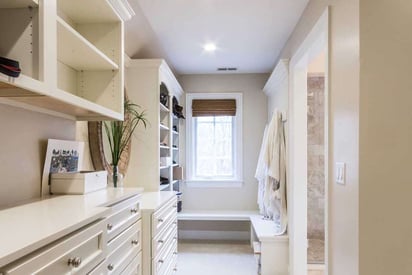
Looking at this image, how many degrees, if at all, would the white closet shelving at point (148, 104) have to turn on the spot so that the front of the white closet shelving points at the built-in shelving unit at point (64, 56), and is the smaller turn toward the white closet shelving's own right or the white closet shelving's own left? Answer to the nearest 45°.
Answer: approximately 90° to the white closet shelving's own right

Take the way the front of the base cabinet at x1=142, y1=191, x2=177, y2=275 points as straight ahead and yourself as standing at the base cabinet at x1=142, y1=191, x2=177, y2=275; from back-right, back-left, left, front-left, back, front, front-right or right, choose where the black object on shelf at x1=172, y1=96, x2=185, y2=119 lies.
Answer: left

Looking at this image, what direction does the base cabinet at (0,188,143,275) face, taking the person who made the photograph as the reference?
facing the viewer and to the right of the viewer

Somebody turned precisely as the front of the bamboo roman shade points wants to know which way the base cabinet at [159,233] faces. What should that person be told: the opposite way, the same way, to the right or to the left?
to the left

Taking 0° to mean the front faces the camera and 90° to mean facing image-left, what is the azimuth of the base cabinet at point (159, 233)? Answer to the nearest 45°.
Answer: approximately 270°

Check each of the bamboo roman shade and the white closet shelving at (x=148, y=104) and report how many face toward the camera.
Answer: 1

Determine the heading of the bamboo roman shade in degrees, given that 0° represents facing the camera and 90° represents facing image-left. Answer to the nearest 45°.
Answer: approximately 0°

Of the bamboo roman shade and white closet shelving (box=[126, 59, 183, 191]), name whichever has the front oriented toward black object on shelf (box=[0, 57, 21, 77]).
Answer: the bamboo roman shade

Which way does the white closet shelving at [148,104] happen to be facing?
to the viewer's right

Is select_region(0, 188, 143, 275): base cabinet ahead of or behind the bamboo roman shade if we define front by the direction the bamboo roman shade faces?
ahead

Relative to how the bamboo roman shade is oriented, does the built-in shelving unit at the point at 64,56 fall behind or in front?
in front
